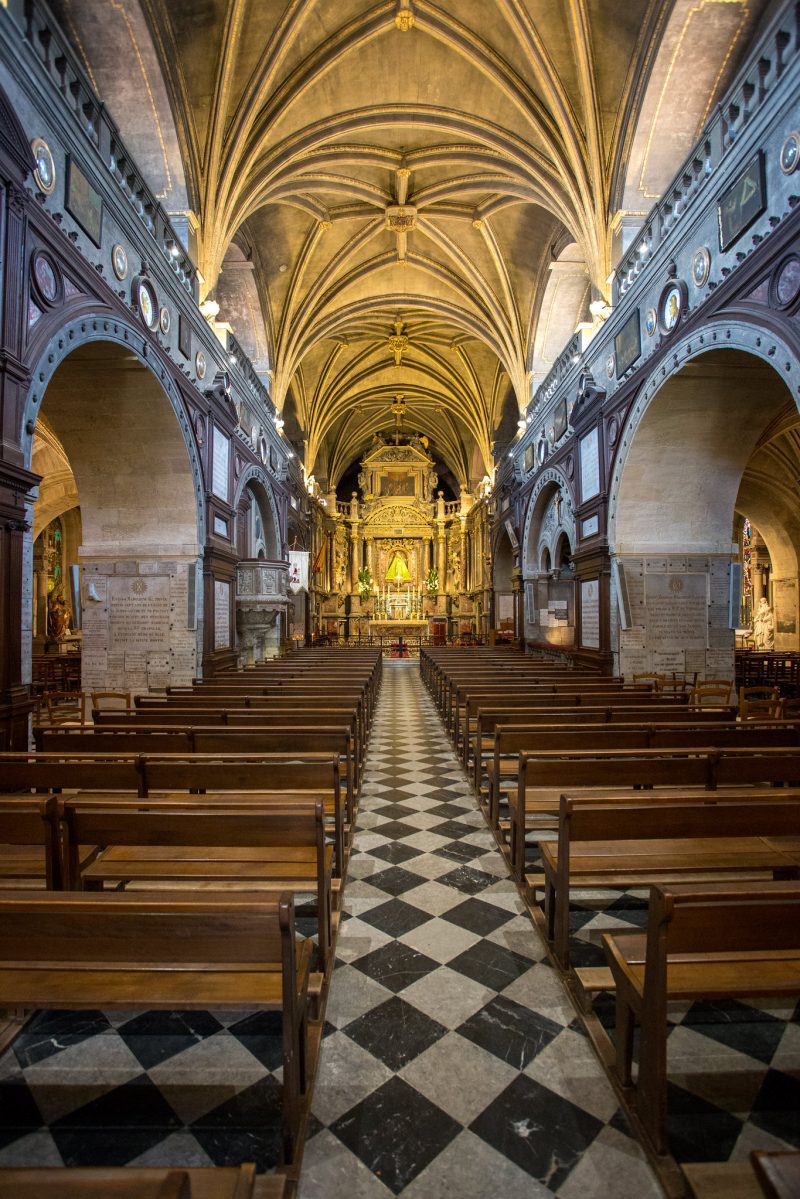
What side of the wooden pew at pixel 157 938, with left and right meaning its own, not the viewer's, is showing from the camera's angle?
back

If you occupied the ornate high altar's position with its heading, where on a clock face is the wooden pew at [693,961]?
The wooden pew is roughly at 12 o'clock from the ornate high altar.

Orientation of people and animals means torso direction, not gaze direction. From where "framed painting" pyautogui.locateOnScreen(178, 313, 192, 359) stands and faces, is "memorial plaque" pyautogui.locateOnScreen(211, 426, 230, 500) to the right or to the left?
on its left

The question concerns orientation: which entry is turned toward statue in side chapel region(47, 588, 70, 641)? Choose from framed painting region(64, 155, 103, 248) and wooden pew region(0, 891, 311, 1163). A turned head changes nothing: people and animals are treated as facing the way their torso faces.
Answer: the wooden pew

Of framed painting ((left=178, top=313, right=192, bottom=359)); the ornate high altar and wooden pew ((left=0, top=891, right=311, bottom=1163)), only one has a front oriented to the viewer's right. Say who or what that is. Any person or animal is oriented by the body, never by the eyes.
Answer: the framed painting

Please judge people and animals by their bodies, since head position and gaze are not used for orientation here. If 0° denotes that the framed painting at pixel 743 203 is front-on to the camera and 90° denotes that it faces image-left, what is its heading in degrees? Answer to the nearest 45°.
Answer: approximately 45°

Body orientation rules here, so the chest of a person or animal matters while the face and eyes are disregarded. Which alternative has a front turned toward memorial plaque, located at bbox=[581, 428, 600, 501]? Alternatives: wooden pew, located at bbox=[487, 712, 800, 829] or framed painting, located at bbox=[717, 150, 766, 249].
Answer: the wooden pew

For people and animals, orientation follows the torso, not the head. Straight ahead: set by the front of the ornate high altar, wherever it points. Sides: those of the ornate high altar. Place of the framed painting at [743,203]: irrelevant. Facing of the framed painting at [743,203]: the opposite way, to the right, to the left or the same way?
to the right

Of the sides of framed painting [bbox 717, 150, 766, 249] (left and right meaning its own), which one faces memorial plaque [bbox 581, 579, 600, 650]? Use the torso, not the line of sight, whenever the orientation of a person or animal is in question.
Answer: right

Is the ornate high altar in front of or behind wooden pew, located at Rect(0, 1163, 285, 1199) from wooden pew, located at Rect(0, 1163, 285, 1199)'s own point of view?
in front

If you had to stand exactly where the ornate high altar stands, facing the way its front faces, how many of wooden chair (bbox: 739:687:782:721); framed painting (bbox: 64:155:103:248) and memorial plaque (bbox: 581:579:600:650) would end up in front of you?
3

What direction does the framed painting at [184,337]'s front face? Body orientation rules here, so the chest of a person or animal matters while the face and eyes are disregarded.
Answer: to the viewer's right

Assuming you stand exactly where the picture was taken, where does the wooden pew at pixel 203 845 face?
facing away from the viewer

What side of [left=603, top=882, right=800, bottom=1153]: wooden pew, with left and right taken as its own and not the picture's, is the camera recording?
back

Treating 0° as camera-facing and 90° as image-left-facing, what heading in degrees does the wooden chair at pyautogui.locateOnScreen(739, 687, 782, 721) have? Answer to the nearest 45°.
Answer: approximately 180°

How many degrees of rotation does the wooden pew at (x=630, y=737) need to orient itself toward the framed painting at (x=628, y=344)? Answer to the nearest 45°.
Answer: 0° — it already faces it

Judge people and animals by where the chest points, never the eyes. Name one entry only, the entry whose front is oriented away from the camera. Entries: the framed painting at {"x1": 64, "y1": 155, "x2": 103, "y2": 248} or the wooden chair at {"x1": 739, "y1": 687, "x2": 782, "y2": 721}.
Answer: the wooden chair

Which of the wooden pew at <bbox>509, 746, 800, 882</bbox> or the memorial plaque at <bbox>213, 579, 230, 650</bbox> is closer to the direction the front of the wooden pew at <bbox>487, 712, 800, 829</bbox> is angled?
the memorial plaque
